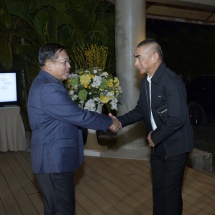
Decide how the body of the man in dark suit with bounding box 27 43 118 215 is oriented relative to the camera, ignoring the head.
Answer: to the viewer's right

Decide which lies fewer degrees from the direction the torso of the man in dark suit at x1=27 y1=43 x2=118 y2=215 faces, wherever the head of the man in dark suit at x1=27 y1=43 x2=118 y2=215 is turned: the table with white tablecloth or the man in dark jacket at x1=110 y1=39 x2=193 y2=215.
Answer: the man in dark jacket

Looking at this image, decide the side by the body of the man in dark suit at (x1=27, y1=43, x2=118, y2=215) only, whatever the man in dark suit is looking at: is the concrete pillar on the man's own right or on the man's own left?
on the man's own left

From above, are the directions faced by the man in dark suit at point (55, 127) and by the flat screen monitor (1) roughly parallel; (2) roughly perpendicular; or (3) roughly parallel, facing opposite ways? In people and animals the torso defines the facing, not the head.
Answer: roughly perpendicular

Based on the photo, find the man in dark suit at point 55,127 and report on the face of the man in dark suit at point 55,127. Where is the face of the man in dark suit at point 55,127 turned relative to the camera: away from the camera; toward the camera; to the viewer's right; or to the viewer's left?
to the viewer's right

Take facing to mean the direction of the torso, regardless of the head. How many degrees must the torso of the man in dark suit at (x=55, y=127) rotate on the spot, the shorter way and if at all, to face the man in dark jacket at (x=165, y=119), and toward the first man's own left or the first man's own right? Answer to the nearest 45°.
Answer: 0° — they already face them

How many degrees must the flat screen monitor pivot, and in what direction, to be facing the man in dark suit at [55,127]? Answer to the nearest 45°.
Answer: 0° — it already faces them

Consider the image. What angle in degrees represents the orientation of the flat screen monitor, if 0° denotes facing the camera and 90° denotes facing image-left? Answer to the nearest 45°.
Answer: approximately 0°

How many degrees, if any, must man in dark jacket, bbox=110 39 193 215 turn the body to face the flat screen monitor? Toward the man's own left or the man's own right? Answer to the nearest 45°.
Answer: approximately 90° to the man's own right

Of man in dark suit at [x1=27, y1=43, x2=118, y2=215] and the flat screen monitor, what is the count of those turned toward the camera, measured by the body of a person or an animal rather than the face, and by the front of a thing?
1

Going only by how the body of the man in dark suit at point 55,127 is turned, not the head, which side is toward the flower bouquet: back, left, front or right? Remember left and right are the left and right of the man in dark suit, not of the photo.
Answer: left

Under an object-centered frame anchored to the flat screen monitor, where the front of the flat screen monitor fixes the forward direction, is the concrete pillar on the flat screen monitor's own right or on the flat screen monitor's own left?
on the flat screen monitor's own left

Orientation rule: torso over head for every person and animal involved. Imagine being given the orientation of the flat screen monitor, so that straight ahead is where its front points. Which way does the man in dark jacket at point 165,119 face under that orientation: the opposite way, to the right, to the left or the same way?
to the right
